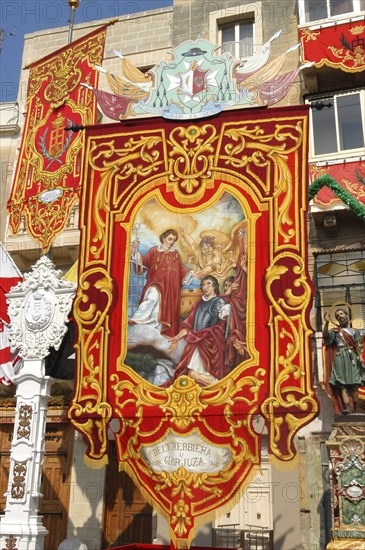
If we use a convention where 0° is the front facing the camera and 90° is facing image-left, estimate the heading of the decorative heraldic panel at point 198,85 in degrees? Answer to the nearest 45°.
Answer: approximately 0°

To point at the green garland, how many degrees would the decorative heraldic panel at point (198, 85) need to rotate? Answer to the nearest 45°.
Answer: approximately 135° to its left

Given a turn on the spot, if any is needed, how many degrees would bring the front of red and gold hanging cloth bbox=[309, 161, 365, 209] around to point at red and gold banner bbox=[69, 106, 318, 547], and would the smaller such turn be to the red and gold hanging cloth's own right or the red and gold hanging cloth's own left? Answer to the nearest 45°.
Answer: approximately 45° to the red and gold hanging cloth's own right

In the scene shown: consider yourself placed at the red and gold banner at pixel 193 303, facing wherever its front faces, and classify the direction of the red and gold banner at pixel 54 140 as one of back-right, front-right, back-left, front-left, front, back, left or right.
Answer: back-right
